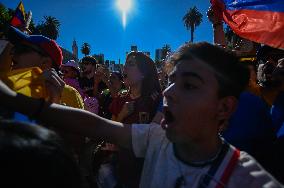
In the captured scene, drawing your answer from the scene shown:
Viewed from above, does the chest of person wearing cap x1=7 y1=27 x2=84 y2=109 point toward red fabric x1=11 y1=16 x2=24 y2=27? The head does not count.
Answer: no

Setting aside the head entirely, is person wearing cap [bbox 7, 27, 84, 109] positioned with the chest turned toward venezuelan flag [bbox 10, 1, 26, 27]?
no
